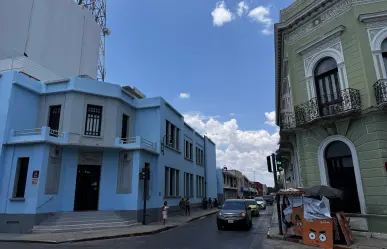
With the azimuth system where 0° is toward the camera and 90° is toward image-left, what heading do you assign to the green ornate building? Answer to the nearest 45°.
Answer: approximately 45°

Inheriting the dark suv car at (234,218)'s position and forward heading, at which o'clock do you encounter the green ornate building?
The green ornate building is roughly at 10 o'clock from the dark suv car.

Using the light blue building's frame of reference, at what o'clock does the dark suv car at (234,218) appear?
The dark suv car is roughly at 10 o'clock from the light blue building.

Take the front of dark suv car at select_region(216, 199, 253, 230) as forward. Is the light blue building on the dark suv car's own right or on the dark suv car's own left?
on the dark suv car's own right

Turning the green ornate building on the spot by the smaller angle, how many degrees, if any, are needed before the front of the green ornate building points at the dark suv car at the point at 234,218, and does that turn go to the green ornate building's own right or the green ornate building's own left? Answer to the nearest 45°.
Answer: approximately 45° to the green ornate building's own right
